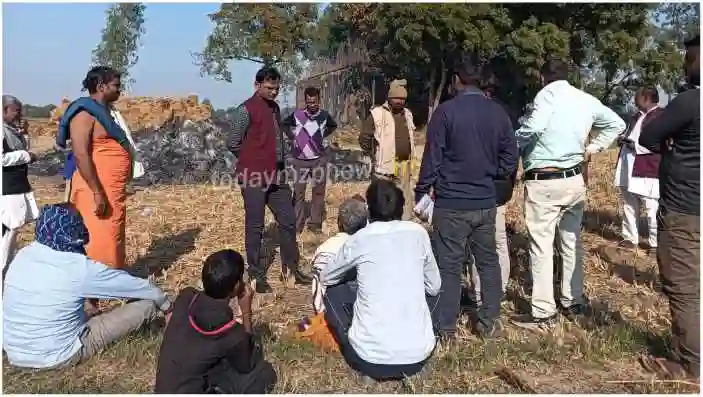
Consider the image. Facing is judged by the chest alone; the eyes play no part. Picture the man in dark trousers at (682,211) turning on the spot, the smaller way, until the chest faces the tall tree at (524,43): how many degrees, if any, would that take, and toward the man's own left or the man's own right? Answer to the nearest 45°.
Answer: approximately 90° to the man's own right

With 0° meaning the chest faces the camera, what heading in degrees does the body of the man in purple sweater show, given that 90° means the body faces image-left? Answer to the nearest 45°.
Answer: approximately 0°

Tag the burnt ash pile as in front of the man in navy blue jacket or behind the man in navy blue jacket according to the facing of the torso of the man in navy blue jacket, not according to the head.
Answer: in front

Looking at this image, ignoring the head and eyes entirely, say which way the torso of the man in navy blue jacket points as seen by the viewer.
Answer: away from the camera

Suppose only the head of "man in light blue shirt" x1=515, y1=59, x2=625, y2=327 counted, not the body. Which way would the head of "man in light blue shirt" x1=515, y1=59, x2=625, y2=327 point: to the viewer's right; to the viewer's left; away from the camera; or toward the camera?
away from the camera

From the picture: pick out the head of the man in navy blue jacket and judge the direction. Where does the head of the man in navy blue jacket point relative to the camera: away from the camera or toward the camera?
away from the camera

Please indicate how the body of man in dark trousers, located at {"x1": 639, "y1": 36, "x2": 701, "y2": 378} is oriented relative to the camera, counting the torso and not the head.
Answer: to the viewer's left

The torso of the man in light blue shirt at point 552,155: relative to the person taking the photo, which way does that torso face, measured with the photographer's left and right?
facing away from the viewer and to the left of the viewer

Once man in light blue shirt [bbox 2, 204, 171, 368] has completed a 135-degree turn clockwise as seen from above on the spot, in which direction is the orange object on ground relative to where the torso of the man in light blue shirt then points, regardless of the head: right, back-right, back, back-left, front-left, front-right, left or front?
left

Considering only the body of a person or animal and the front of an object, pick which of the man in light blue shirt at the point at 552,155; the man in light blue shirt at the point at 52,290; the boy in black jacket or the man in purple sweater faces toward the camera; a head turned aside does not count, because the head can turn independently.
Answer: the man in purple sweater

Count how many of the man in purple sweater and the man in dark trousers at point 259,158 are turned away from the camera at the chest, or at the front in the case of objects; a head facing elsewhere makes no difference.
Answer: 0

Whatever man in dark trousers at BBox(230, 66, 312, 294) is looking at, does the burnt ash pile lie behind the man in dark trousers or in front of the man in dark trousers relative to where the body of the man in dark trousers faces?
behind

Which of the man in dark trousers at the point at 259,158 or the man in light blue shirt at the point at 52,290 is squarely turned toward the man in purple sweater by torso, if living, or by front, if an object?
the man in light blue shirt

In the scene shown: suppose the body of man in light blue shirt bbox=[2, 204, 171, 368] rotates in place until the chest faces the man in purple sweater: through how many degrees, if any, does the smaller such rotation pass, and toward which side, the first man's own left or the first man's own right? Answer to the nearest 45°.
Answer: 0° — they already face them

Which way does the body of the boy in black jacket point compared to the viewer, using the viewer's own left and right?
facing away from the viewer and to the right of the viewer
